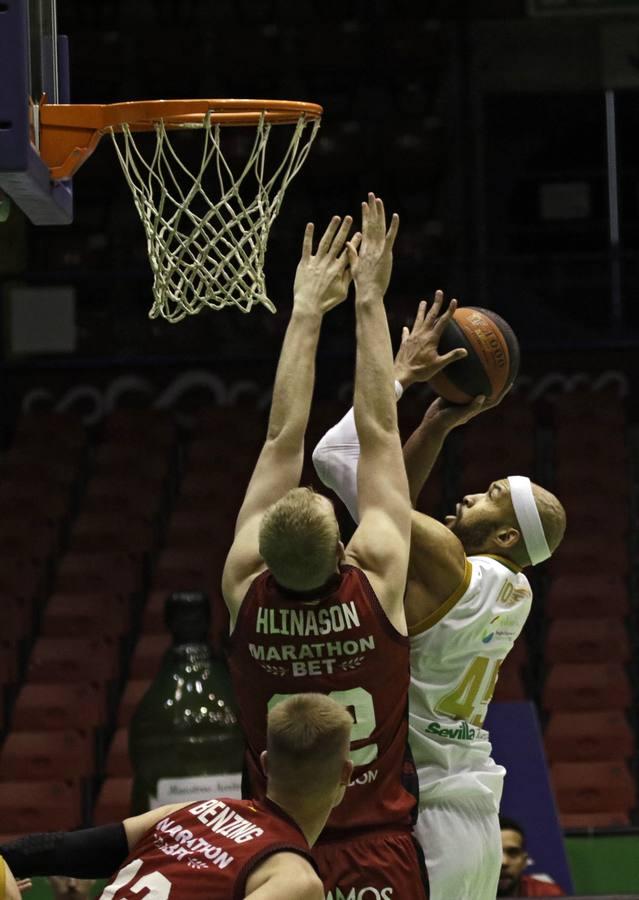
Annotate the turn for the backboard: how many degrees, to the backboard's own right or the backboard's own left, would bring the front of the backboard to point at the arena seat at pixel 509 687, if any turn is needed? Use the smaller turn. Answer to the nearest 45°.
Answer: approximately 45° to the backboard's own left

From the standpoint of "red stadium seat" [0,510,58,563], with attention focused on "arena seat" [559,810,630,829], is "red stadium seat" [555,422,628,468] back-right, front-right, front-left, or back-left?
front-left

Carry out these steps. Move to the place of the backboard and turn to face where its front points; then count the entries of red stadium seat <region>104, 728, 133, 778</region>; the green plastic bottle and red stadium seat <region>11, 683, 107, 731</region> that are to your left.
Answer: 3

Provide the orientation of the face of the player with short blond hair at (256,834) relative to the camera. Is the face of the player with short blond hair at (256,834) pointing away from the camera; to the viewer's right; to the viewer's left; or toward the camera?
away from the camera

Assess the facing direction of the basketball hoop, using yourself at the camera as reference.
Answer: facing to the right of the viewer

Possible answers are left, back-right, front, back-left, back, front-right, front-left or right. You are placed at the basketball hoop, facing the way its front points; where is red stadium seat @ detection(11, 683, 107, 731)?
left

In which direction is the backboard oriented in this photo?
to the viewer's right

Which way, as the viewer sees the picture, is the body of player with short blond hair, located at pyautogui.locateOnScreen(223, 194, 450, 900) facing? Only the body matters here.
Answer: away from the camera

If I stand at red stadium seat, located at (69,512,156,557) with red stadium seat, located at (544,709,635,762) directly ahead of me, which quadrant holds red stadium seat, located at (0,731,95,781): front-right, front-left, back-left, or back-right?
front-right

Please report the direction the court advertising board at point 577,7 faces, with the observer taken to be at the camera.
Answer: facing the viewer

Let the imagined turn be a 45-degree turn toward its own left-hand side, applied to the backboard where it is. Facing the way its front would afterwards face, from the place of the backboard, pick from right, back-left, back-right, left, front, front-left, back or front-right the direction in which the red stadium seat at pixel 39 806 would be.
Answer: front-left

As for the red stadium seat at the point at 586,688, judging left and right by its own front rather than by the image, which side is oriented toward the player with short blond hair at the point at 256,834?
front

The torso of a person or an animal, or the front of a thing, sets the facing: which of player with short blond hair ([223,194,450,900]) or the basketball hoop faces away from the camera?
the player with short blond hair

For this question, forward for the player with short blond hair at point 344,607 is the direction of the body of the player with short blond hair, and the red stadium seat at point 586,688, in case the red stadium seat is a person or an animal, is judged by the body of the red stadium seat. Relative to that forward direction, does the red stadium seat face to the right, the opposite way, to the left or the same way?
the opposite way

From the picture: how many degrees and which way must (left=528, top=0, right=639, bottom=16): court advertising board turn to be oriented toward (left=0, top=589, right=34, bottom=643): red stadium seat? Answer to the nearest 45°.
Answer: approximately 45° to its right

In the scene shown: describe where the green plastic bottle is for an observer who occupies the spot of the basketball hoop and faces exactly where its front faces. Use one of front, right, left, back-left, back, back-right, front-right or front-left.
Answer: left

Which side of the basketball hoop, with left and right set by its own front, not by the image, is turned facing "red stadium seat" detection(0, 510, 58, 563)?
left

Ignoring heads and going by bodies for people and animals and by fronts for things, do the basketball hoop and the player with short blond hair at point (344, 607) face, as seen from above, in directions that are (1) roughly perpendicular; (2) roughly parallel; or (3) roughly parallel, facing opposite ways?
roughly perpendicular
